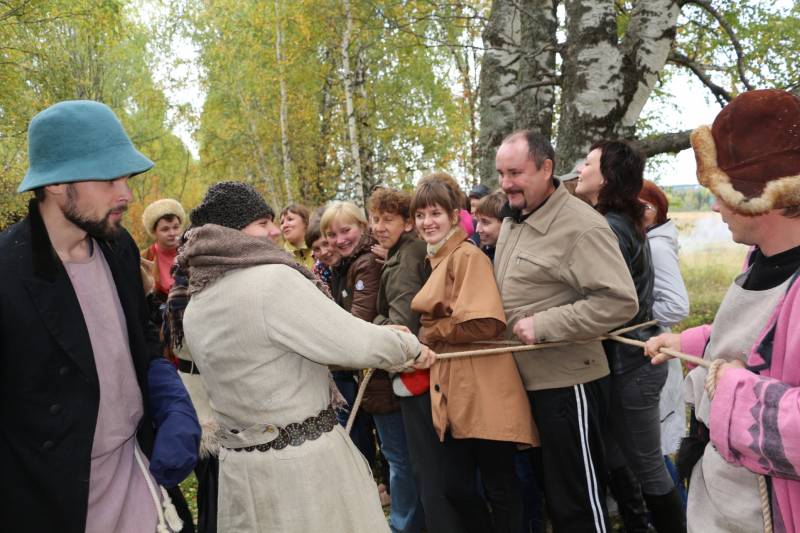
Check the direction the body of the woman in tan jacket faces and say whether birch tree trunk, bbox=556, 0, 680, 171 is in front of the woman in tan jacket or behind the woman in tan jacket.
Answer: behind

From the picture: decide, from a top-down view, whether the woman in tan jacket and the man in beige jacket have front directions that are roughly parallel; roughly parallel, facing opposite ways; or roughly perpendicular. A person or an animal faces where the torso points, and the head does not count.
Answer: roughly parallel

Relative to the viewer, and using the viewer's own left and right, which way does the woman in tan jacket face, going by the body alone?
facing the viewer and to the left of the viewer

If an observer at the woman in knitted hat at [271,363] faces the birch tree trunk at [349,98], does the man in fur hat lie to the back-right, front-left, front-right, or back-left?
back-right

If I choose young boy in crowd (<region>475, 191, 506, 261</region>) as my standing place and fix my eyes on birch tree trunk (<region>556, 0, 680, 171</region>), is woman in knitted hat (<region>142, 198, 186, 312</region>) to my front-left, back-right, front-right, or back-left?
back-left

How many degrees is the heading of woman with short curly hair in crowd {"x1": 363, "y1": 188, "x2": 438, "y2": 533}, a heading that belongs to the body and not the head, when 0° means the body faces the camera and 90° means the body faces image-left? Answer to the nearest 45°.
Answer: approximately 45°

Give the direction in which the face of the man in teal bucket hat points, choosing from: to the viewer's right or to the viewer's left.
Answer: to the viewer's right

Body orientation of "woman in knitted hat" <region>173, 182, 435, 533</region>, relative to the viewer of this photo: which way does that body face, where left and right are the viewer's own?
facing away from the viewer and to the right of the viewer

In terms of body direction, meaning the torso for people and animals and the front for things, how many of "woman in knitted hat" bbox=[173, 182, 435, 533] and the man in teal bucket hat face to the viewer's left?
0

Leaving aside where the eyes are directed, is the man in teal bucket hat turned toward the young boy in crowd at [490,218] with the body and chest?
no

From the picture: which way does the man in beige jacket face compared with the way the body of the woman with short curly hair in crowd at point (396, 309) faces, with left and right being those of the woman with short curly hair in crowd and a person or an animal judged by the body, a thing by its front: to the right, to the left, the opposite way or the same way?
the same way

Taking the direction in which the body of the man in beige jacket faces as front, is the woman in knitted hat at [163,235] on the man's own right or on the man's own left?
on the man's own right

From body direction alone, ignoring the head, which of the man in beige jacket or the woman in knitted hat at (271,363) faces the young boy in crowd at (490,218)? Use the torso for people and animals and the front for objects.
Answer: the woman in knitted hat

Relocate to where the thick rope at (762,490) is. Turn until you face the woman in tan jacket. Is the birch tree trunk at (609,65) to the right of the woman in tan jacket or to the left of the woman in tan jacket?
right

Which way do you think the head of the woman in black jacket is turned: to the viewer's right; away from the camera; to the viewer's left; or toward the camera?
to the viewer's left

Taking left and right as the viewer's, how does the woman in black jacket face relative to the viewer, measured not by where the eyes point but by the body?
facing to the left of the viewer
